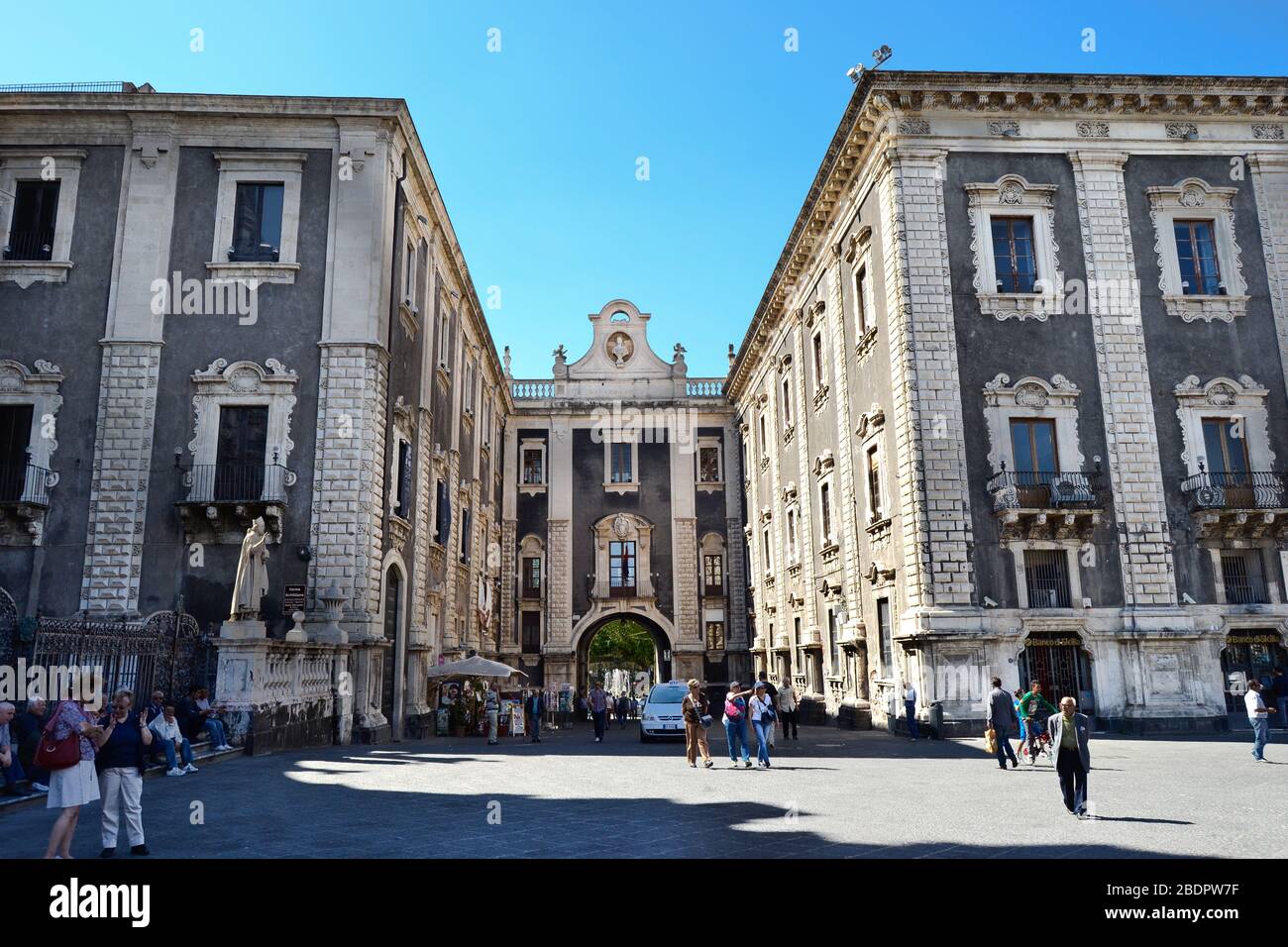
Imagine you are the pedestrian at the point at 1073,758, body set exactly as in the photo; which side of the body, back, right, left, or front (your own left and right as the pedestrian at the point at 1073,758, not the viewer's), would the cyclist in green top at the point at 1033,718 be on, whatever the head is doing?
back

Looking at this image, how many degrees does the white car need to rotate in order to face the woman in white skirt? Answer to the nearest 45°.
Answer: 0° — it already faces them

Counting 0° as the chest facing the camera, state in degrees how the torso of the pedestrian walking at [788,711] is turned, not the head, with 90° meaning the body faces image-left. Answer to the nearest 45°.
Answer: approximately 0°

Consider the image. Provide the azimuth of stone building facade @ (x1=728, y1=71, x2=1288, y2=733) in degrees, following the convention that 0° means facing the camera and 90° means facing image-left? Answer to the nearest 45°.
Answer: approximately 0°

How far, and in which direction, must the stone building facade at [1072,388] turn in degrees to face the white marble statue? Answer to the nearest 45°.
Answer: approximately 45° to its right

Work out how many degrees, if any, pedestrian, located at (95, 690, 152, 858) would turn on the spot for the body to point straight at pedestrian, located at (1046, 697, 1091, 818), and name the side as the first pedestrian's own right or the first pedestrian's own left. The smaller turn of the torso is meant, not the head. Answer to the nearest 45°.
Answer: approximately 90° to the first pedestrian's own left

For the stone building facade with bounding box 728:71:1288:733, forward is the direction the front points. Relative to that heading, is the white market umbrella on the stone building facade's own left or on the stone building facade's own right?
on the stone building facade's own right

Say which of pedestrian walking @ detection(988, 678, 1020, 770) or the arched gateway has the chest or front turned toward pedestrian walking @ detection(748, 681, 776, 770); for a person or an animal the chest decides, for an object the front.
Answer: the arched gateway
